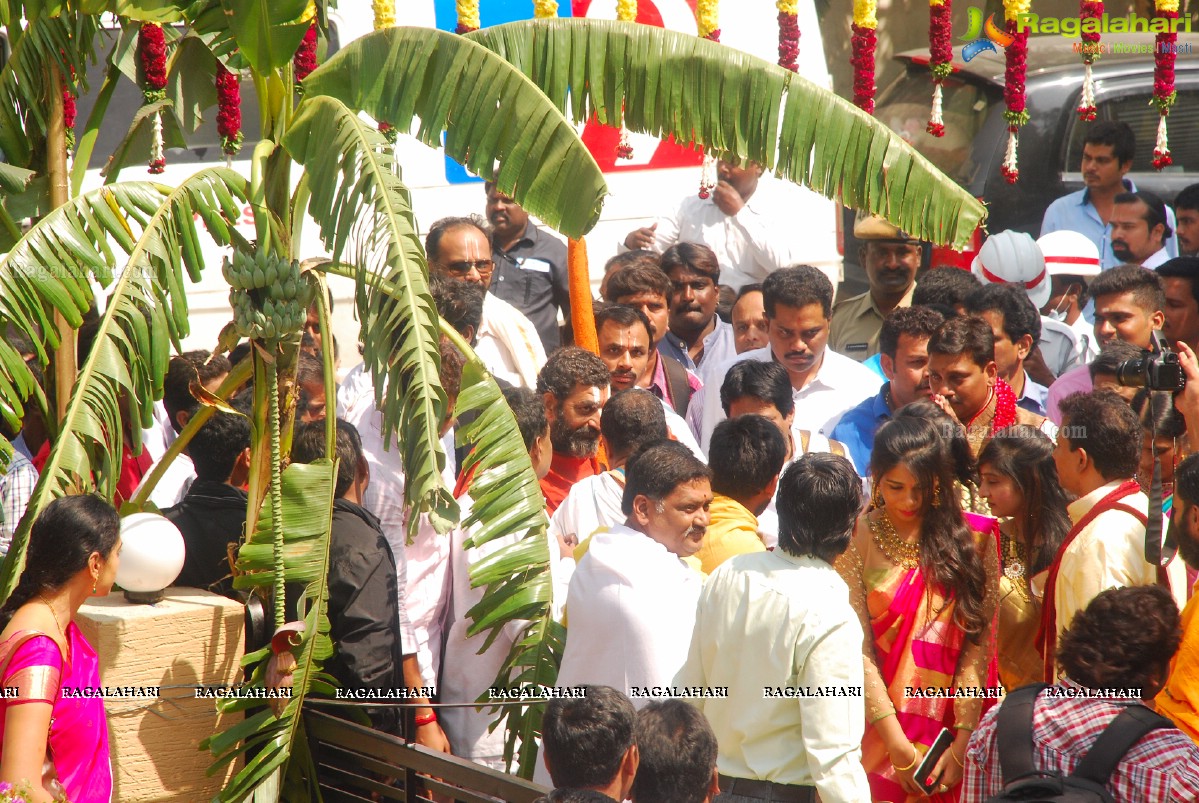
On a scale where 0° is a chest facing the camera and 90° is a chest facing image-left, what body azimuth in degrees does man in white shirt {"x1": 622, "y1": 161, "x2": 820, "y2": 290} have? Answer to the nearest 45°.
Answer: approximately 45°

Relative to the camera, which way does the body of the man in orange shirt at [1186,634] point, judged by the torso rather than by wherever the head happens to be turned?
to the viewer's left

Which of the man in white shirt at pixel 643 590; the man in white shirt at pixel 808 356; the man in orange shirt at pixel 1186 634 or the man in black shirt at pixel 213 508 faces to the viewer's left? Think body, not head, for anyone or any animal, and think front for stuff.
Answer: the man in orange shirt

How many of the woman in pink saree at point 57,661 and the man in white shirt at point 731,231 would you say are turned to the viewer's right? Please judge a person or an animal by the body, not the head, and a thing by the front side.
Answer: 1

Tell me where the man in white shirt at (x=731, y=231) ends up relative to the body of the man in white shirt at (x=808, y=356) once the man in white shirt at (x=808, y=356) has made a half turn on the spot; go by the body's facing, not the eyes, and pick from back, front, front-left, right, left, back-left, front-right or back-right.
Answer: front
